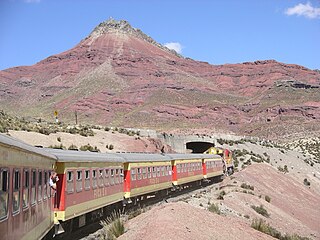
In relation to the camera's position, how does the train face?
facing away from the viewer and to the right of the viewer
